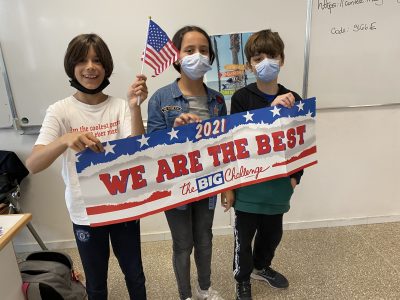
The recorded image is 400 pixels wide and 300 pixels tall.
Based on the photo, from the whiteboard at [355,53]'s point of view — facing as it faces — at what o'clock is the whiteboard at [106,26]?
the whiteboard at [106,26] is roughly at 2 o'clock from the whiteboard at [355,53].

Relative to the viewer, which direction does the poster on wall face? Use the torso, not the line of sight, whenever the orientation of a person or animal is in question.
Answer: toward the camera

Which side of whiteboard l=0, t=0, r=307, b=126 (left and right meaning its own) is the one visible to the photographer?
front

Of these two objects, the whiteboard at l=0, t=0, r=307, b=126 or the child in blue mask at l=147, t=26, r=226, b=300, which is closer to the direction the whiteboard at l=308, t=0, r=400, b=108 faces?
the child in blue mask

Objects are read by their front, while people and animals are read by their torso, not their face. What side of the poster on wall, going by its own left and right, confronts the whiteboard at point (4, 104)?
right

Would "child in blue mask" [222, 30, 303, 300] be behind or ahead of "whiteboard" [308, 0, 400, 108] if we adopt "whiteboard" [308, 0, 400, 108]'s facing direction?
ahead

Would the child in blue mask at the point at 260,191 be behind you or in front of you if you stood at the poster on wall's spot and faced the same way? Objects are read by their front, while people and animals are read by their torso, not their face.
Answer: in front

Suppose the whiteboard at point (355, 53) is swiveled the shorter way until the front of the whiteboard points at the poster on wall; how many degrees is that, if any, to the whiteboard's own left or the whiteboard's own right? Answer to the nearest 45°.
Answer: approximately 45° to the whiteboard's own right

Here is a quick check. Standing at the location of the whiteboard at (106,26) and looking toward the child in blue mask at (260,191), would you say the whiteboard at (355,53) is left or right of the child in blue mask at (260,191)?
left

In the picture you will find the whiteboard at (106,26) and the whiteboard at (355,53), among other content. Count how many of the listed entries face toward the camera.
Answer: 2

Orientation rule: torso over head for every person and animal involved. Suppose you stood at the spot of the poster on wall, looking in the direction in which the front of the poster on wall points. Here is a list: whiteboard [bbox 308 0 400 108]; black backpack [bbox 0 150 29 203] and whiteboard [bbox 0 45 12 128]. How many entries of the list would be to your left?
1

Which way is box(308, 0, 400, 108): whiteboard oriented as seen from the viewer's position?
toward the camera

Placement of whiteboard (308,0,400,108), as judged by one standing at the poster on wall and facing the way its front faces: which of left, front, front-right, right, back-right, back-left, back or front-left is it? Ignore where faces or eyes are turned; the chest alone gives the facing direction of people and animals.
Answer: left
